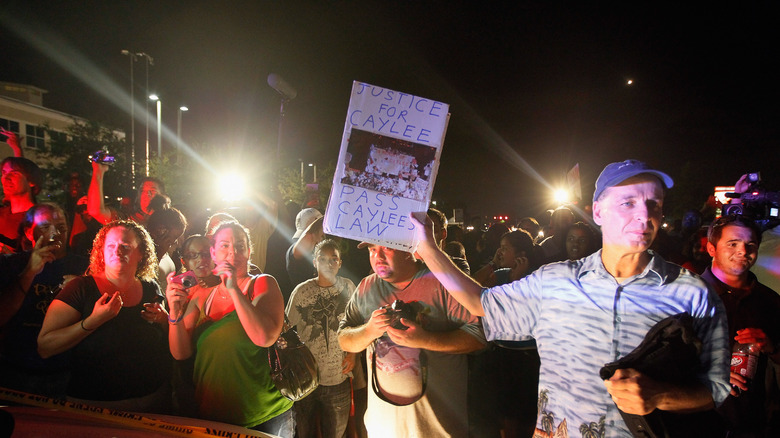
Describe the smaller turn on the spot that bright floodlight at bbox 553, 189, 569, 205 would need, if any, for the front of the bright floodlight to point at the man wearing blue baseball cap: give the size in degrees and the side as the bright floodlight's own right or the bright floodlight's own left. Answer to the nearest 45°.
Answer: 0° — it already faces them

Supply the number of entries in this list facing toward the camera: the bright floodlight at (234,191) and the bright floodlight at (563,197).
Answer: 2

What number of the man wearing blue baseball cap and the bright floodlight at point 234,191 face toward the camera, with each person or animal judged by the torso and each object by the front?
2

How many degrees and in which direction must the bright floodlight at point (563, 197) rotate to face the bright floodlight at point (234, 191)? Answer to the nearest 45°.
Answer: approximately 45° to its right

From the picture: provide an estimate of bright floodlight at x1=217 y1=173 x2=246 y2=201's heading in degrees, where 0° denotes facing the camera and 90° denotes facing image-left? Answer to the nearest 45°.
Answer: approximately 0°

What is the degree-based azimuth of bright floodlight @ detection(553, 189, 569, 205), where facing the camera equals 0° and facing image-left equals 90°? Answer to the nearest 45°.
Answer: approximately 0°
